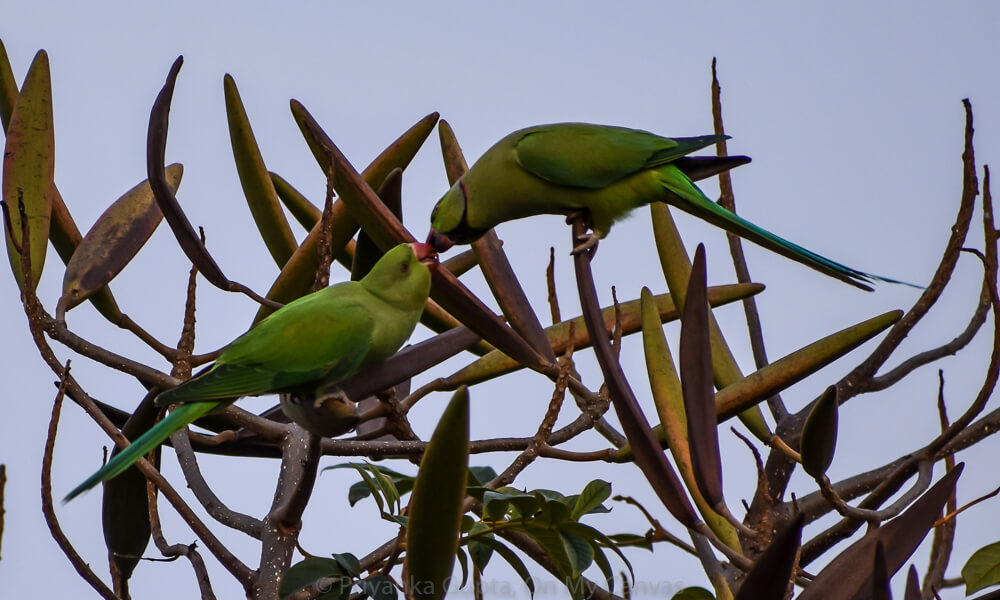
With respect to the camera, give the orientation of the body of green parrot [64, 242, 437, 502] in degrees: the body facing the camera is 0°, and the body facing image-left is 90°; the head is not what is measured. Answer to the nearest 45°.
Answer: approximately 270°

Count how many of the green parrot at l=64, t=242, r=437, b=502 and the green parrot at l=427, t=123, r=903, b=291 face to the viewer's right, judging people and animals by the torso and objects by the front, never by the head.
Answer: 1

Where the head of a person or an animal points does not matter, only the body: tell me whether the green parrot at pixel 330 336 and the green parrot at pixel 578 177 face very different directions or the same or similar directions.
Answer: very different directions

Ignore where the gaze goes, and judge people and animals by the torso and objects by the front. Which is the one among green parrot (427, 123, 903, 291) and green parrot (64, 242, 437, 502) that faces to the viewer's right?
green parrot (64, 242, 437, 502)

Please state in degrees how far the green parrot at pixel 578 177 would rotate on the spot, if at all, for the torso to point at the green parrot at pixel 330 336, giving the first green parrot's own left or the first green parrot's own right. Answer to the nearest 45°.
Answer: approximately 45° to the first green parrot's own left

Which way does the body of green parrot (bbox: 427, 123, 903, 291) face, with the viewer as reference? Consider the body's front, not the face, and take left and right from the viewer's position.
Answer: facing to the left of the viewer
